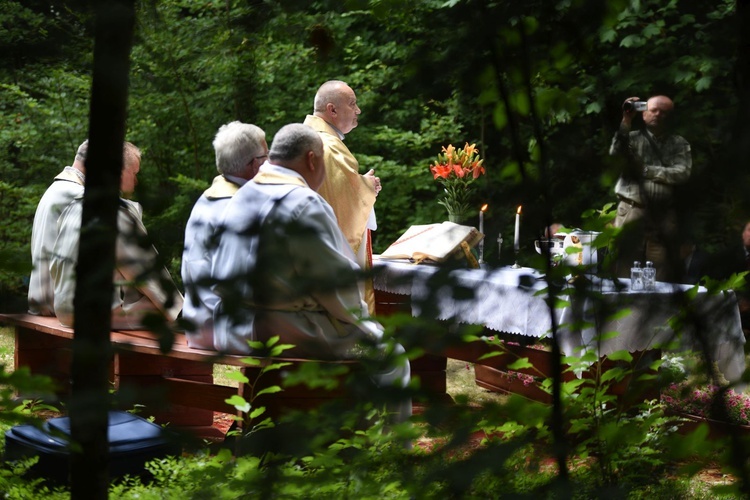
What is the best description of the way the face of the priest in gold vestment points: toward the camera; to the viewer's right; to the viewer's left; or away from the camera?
to the viewer's right

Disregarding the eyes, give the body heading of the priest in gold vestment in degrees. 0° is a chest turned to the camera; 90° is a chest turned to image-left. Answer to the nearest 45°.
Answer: approximately 270°

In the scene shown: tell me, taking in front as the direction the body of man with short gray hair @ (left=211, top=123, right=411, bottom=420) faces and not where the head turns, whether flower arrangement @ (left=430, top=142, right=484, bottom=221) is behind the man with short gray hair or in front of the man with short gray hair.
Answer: in front

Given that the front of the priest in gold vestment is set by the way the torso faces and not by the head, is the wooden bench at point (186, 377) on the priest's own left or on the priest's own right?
on the priest's own right

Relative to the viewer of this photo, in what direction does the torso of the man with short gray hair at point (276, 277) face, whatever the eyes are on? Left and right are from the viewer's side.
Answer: facing away from the viewer and to the right of the viewer

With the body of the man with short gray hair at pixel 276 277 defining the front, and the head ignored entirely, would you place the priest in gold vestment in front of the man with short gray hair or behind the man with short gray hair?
in front
